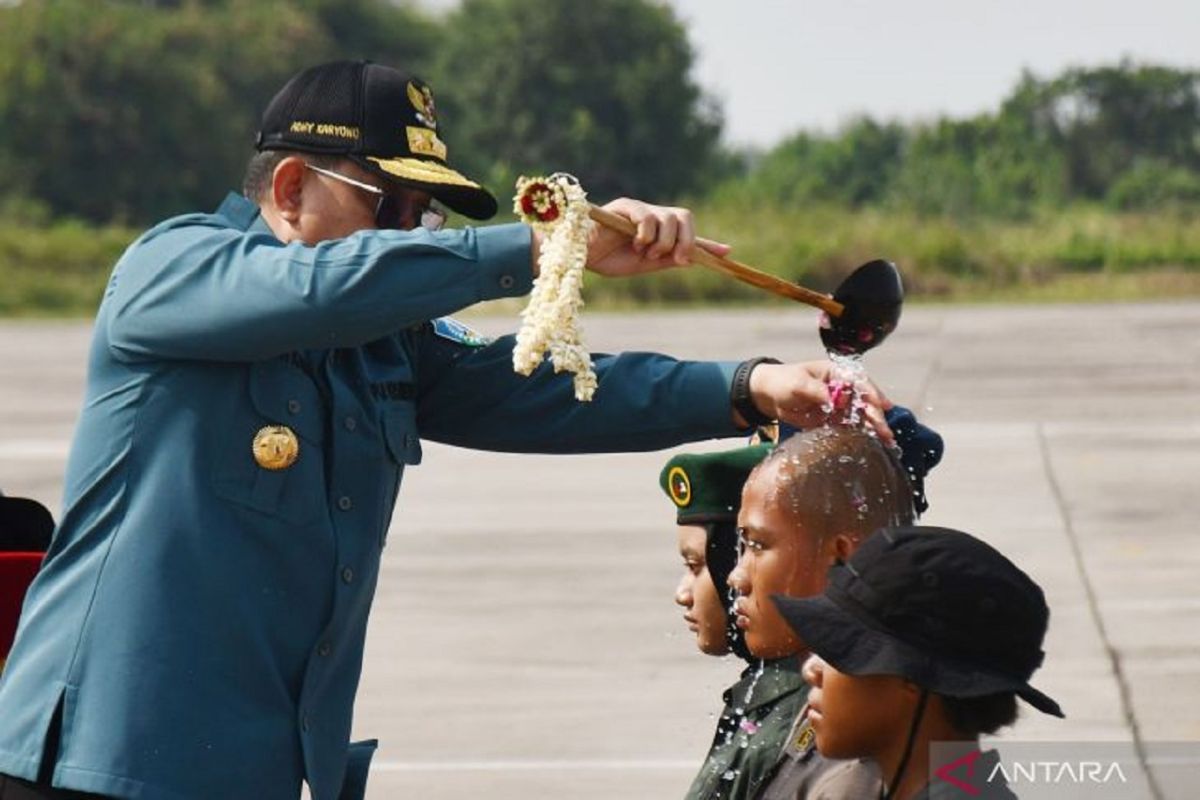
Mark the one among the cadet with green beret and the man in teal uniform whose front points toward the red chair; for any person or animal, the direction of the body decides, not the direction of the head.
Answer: the cadet with green beret

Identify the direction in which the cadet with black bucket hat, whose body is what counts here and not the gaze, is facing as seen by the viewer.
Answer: to the viewer's left

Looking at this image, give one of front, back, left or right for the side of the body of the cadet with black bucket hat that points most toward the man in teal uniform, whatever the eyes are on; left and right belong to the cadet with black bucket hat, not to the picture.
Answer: front

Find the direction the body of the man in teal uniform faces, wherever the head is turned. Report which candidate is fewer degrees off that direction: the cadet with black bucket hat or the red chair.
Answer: the cadet with black bucket hat

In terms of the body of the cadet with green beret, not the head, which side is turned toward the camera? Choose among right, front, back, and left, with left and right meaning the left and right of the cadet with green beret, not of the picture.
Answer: left

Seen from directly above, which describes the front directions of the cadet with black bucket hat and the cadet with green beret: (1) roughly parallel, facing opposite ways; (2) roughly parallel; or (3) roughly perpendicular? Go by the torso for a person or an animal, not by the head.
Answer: roughly parallel

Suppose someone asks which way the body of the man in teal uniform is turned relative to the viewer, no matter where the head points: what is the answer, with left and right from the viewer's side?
facing the viewer and to the right of the viewer

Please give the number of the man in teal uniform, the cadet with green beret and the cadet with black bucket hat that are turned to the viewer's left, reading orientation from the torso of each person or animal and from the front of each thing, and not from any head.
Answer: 2

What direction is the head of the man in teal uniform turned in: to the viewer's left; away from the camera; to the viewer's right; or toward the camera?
to the viewer's right

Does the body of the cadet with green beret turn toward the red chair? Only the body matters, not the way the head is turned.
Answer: yes
